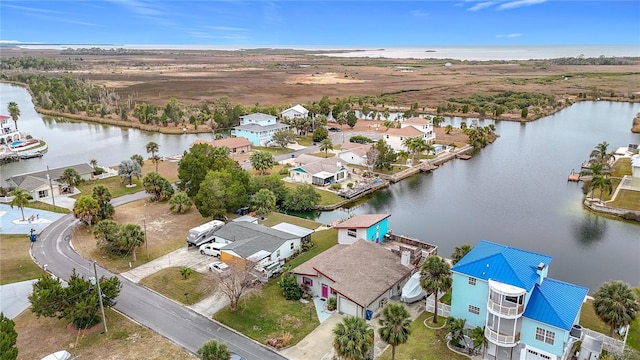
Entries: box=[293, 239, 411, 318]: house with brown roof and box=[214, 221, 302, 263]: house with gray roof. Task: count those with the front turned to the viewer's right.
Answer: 0

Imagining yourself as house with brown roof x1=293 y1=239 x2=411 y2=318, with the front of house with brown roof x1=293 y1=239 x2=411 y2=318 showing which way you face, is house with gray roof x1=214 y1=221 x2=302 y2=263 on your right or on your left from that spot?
on your right

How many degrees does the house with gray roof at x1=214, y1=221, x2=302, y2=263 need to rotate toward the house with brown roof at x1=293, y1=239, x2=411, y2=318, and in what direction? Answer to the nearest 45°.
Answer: approximately 90° to its left

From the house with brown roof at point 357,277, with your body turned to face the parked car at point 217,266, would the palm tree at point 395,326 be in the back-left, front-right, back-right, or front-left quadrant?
back-left

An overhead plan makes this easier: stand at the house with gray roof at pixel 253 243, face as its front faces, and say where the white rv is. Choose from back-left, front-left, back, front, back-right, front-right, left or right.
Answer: right

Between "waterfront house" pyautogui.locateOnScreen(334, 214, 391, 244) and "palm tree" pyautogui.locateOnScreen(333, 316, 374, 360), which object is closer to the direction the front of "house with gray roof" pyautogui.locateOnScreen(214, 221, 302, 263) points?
the palm tree

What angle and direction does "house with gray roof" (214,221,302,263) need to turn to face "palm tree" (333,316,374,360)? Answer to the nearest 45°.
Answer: approximately 45° to its left

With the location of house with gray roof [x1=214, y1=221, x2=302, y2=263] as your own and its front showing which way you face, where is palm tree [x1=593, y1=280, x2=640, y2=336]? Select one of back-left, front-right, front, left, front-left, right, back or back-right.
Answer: left

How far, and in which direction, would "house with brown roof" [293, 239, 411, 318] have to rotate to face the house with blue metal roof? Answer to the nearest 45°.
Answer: approximately 90° to its left

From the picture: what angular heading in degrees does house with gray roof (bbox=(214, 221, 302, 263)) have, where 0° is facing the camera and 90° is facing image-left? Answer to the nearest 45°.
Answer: approximately 45°

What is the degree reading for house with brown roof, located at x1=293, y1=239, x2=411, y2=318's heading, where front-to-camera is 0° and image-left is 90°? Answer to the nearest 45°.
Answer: approximately 45°

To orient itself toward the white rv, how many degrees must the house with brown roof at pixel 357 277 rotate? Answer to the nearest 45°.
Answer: approximately 90° to its right

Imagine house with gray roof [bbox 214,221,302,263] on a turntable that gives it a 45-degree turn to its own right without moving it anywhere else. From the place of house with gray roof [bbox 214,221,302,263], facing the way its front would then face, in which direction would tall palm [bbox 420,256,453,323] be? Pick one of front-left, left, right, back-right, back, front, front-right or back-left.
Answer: back-left

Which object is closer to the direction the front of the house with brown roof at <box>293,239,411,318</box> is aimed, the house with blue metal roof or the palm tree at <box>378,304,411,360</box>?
the palm tree

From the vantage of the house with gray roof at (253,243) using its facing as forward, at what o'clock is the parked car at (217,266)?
The parked car is roughly at 12 o'clock from the house with gray roof.

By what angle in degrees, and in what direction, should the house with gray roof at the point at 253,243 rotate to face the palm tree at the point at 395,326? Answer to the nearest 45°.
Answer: approximately 90° to its left
